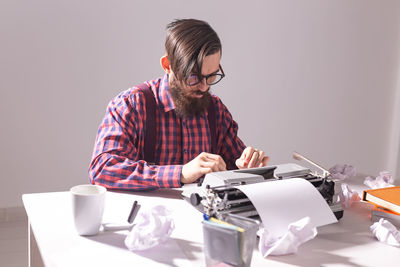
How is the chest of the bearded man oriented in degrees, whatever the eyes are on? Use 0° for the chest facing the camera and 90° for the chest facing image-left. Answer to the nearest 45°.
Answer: approximately 315°

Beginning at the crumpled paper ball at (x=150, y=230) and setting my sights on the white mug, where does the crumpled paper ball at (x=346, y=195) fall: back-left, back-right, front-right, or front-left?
back-right

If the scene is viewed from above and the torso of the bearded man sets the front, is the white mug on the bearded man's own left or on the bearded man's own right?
on the bearded man's own right

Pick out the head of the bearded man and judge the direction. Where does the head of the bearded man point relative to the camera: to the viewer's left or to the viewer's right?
to the viewer's right

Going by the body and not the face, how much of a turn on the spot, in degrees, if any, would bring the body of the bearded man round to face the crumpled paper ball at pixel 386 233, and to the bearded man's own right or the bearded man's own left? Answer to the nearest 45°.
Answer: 0° — they already face it
